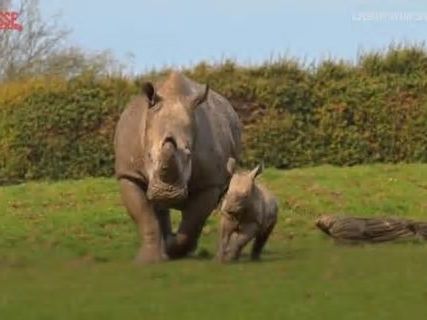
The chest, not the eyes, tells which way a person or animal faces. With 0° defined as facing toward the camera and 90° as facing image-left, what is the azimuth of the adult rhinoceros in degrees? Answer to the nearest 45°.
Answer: approximately 0°

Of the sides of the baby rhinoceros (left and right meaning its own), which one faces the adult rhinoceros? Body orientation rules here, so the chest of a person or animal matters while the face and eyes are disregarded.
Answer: right

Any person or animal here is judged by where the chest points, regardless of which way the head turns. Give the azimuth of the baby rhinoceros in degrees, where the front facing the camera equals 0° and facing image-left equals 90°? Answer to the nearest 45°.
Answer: approximately 45°

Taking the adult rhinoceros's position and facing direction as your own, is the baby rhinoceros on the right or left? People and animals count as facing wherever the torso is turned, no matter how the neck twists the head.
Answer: on its left
